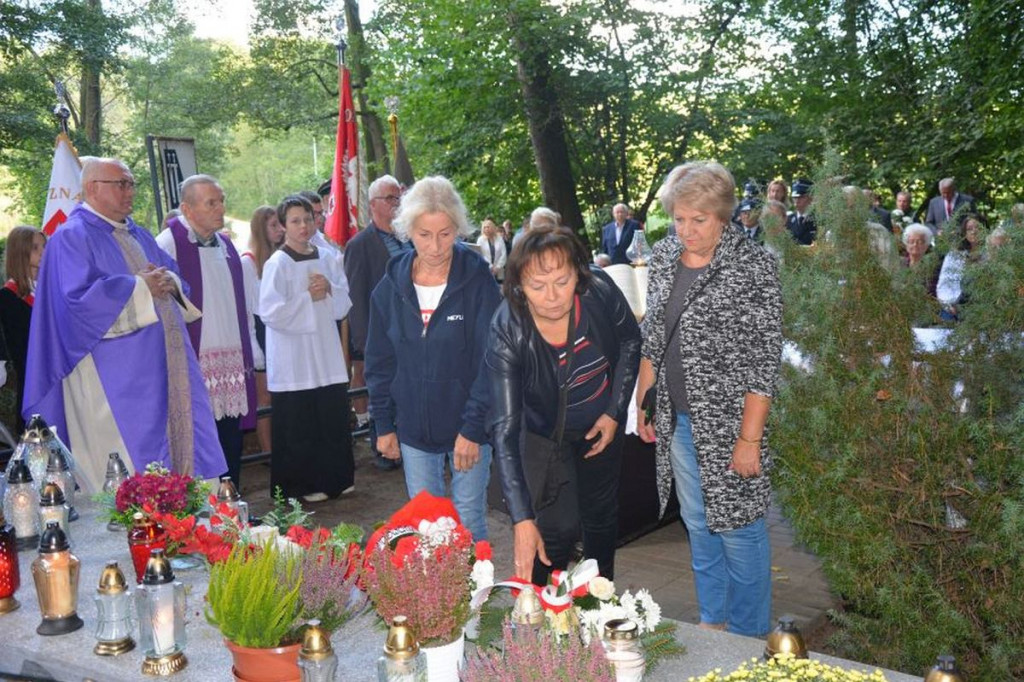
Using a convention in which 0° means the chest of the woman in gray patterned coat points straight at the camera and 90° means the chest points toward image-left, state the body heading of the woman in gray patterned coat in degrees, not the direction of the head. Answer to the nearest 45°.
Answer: approximately 45°

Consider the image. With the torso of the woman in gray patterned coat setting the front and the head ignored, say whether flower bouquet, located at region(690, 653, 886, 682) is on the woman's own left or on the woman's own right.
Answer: on the woman's own left

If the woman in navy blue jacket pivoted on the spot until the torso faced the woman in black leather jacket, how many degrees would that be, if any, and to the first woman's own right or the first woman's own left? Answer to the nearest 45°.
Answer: approximately 45° to the first woman's own left

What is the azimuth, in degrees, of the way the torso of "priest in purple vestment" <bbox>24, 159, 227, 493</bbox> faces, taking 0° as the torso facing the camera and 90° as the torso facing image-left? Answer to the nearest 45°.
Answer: approximately 315°

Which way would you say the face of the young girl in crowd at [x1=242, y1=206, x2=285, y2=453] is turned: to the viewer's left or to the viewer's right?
to the viewer's right

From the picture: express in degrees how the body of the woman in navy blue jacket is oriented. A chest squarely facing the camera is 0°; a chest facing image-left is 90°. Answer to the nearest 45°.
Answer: approximately 0°
